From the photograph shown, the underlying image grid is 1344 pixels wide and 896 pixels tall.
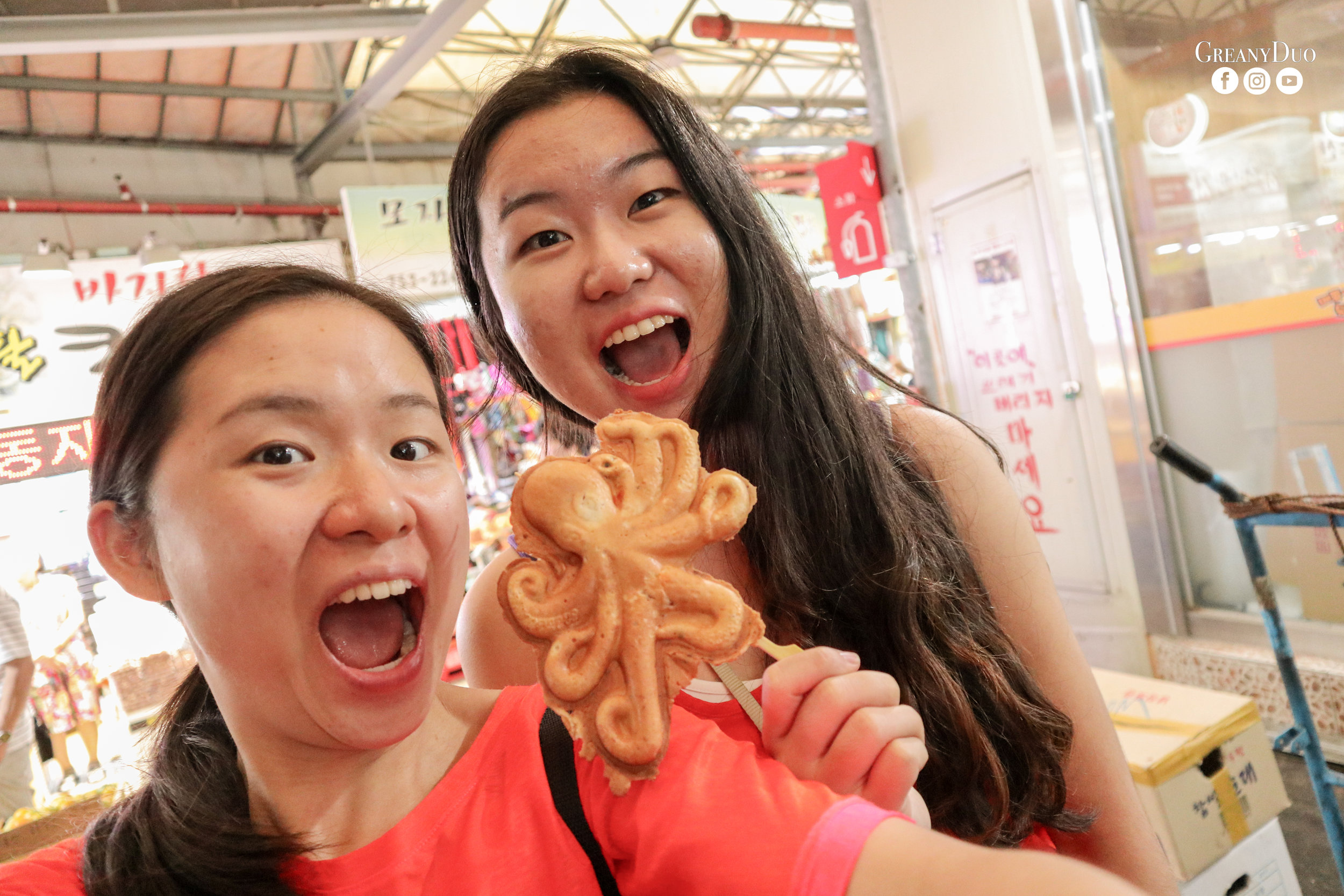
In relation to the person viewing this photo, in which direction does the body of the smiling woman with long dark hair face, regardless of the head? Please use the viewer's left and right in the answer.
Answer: facing the viewer

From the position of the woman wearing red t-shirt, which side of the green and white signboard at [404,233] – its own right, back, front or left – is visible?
front

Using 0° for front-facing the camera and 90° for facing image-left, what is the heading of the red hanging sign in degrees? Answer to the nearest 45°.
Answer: approximately 0°

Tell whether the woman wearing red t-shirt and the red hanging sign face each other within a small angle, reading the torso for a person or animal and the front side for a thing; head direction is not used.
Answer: no

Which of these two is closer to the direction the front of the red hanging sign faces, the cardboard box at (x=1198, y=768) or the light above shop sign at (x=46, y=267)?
the cardboard box

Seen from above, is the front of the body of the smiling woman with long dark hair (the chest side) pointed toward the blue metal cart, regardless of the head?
no

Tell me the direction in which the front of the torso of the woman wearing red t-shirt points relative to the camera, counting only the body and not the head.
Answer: toward the camera

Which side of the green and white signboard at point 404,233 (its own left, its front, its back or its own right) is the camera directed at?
front

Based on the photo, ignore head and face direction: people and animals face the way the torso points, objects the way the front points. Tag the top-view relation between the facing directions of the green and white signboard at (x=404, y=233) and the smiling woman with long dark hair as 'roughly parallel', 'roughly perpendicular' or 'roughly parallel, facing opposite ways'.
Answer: roughly parallel

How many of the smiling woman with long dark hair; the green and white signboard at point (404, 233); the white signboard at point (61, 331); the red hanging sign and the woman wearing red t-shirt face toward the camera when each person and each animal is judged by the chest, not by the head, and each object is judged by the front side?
5

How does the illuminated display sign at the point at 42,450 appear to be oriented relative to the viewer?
toward the camera

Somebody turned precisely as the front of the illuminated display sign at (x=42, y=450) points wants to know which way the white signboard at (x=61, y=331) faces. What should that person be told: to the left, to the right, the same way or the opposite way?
the same way

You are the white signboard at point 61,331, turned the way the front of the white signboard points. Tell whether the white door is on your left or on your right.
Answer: on your left

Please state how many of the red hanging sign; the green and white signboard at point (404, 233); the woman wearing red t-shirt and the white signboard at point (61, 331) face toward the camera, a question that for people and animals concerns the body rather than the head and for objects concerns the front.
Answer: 4

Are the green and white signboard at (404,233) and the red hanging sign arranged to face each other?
no

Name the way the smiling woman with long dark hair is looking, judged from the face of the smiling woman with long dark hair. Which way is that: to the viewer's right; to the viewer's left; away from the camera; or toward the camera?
toward the camera
